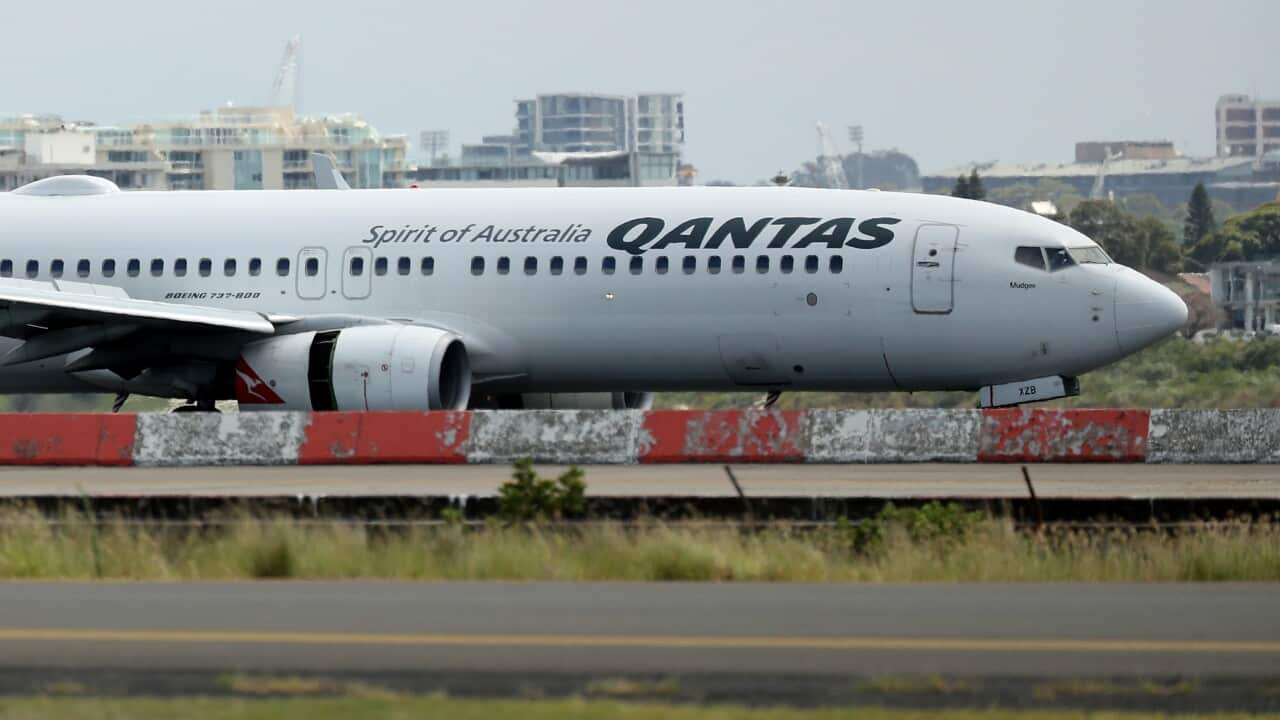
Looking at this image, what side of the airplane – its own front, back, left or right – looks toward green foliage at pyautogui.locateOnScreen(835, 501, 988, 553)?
right

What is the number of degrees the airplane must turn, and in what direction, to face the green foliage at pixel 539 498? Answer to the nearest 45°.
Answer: approximately 90° to its right

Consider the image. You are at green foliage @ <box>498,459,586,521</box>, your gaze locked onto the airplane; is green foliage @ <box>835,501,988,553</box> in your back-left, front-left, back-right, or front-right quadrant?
back-right

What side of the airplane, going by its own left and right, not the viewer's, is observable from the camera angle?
right

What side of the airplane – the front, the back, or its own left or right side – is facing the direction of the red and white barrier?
right
